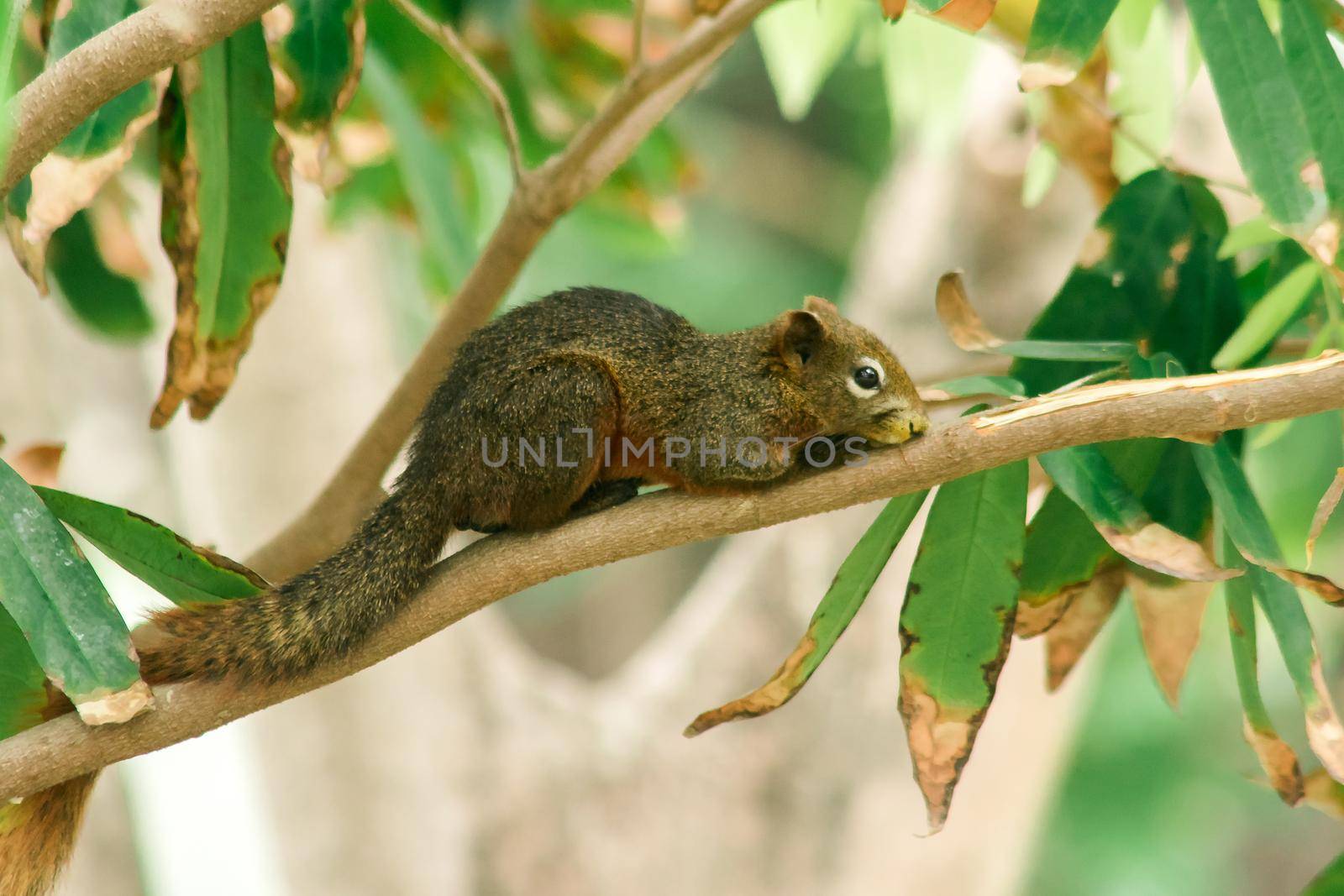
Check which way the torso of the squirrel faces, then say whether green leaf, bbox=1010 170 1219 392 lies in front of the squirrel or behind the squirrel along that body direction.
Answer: in front

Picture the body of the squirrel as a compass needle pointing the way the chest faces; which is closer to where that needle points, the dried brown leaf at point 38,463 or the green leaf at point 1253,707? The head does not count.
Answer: the green leaf

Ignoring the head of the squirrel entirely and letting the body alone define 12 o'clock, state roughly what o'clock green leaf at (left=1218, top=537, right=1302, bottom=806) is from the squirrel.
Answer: The green leaf is roughly at 1 o'clock from the squirrel.

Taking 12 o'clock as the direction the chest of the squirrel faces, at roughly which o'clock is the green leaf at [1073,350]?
The green leaf is roughly at 1 o'clock from the squirrel.

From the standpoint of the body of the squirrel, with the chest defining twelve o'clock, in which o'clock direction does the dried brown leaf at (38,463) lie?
The dried brown leaf is roughly at 6 o'clock from the squirrel.

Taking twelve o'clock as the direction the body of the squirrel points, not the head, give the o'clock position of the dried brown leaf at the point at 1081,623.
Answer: The dried brown leaf is roughly at 12 o'clock from the squirrel.

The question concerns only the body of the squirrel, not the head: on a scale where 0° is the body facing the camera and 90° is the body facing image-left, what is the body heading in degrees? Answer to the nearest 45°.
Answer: approximately 270°

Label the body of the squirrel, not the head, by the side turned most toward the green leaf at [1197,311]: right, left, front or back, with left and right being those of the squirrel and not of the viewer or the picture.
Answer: front

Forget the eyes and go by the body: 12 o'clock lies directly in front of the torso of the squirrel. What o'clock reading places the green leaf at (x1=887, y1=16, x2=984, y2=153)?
The green leaf is roughly at 11 o'clock from the squirrel.

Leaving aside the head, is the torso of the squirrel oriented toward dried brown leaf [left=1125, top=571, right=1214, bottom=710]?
yes

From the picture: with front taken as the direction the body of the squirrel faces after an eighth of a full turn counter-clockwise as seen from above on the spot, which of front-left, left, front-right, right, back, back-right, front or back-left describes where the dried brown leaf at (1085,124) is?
front-right

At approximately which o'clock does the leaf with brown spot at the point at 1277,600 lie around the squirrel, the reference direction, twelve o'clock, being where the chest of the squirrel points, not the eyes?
The leaf with brown spot is roughly at 1 o'clock from the squirrel.

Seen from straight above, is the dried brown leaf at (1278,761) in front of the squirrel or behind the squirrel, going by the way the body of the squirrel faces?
in front
